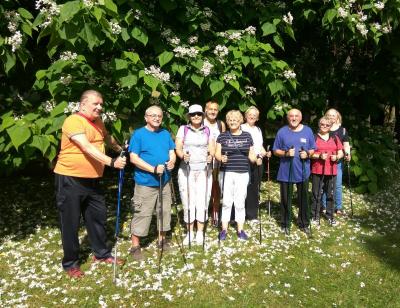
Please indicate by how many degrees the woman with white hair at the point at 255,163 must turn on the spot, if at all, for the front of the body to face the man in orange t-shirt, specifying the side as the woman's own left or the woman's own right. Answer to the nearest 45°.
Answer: approximately 45° to the woman's own right

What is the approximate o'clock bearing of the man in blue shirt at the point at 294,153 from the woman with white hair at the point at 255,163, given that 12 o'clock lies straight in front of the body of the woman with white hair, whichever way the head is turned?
The man in blue shirt is roughly at 10 o'clock from the woman with white hair.

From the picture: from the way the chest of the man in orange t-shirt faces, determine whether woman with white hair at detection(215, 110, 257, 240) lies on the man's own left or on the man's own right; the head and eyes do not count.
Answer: on the man's own left

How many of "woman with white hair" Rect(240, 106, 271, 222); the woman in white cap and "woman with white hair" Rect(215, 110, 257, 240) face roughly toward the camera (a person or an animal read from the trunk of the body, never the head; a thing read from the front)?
3

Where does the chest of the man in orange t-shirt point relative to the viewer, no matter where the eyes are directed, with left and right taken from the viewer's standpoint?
facing the viewer and to the right of the viewer
